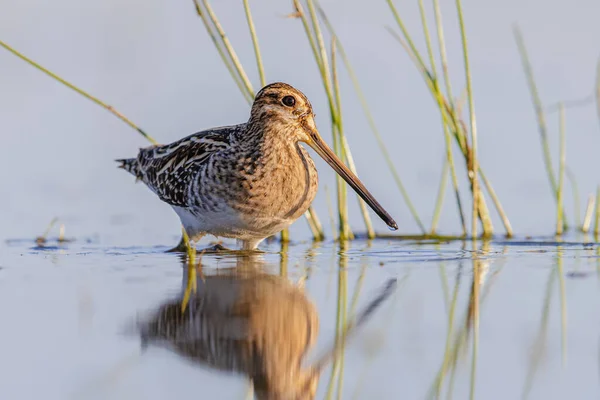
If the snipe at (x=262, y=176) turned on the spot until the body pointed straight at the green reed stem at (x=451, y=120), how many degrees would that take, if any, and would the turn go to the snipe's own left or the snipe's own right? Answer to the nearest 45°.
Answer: approximately 45° to the snipe's own left

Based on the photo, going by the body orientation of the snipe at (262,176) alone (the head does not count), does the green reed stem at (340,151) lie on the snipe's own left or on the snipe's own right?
on the snipe's own left

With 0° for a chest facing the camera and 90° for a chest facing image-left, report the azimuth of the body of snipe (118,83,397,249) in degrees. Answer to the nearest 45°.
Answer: approximately 315°
